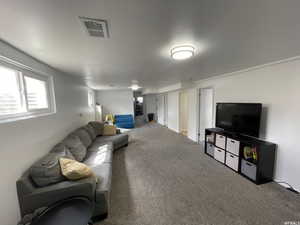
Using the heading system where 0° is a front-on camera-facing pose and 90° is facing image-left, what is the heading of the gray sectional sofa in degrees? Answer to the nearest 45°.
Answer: approximately 270°

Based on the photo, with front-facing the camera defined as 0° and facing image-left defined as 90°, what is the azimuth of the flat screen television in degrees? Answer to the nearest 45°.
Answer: approximately 45°

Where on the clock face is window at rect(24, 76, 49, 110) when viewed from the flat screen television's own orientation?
The window is roughly at 12 o'clock from the flat screen television.

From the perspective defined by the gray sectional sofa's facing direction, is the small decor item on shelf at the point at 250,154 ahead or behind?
ahead

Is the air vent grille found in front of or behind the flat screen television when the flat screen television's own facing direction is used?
in front

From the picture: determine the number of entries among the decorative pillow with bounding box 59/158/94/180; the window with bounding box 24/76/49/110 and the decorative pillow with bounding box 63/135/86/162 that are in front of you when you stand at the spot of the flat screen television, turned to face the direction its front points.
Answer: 3

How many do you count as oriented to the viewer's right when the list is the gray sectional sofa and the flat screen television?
1

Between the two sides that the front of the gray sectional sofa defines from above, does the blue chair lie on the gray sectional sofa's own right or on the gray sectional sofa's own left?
on the gray sectional sofa's own left

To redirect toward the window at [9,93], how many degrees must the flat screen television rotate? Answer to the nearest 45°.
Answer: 0° — it already faces it
